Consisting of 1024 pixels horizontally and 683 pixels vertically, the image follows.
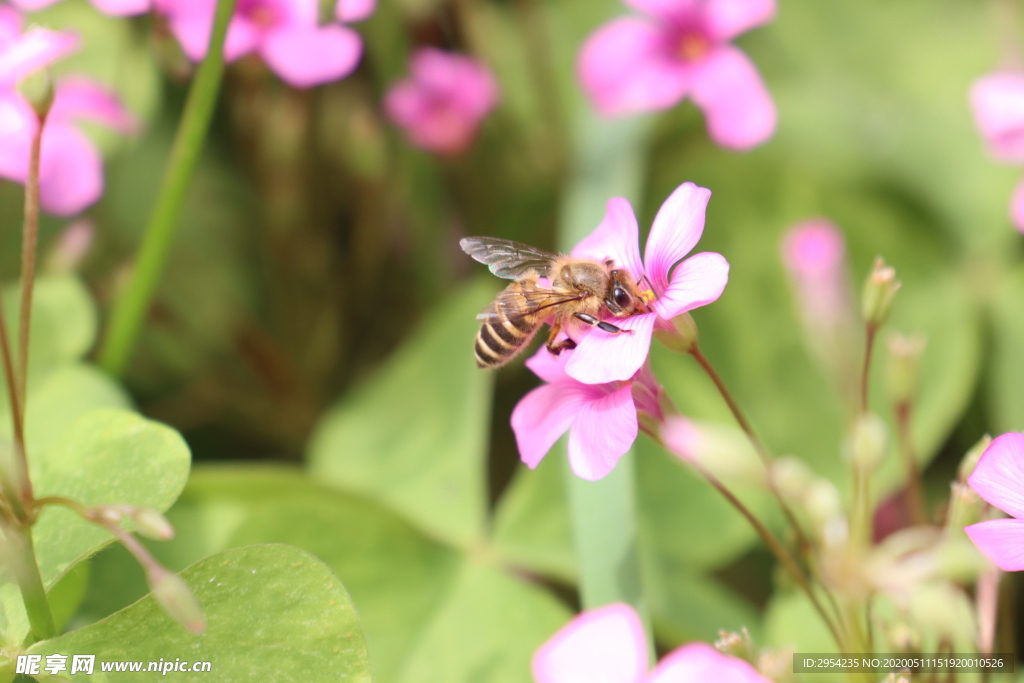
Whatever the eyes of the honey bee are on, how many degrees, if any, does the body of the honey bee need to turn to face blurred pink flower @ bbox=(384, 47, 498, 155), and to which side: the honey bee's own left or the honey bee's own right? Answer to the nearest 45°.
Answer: approximately 90° to the honey bee's own left

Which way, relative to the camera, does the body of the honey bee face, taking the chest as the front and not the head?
to the viewer's right
